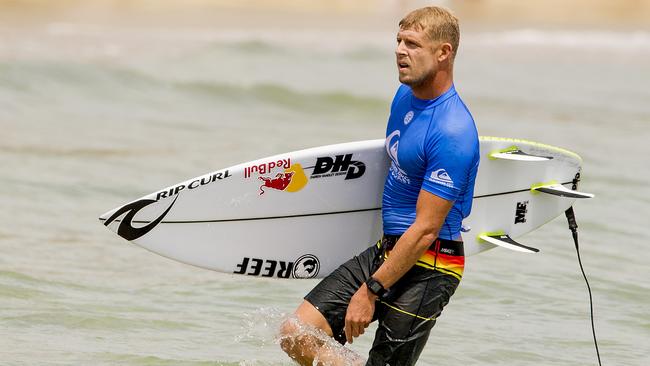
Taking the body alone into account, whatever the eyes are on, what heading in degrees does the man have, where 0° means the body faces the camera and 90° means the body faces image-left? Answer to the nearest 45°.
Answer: approximately 45°
